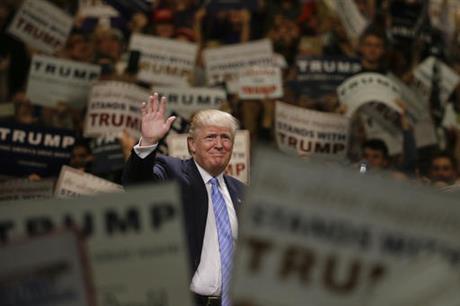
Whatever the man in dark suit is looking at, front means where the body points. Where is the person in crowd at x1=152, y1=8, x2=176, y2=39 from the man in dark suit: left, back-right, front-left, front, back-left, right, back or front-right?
back-left

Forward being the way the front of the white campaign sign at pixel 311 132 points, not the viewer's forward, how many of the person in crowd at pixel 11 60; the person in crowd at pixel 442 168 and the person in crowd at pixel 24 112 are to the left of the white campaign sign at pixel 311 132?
1

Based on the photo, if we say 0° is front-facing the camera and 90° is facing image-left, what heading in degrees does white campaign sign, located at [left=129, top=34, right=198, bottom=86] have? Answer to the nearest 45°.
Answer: approximately 0°

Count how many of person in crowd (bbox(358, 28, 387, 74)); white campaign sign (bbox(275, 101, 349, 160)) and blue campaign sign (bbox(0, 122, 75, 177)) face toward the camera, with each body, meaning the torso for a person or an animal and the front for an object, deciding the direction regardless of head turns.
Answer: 3

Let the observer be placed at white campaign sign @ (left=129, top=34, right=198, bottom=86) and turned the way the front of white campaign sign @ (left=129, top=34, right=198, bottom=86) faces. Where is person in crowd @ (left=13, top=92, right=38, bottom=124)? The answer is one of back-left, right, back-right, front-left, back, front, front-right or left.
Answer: right

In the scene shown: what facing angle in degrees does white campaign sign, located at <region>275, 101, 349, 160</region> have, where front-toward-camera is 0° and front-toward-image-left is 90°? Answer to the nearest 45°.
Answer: approximately 0°
